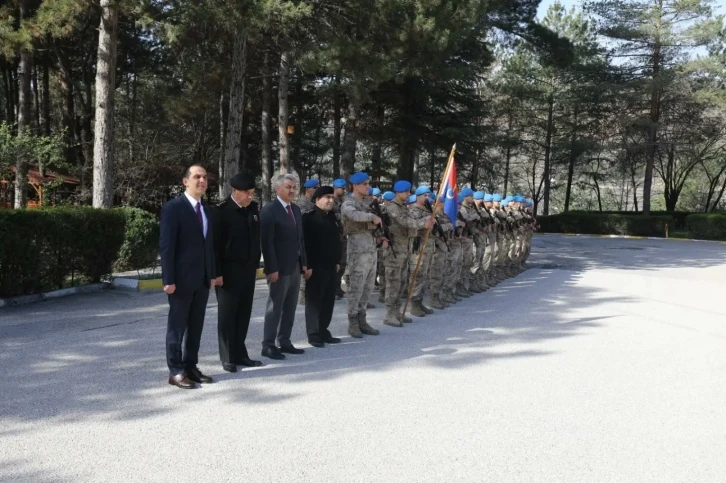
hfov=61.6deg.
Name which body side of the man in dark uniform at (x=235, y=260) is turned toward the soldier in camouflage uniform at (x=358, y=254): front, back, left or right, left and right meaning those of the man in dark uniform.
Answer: left

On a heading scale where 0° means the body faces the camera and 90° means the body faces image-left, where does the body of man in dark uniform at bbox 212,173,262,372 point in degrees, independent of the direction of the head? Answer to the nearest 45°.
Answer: approximately 315°

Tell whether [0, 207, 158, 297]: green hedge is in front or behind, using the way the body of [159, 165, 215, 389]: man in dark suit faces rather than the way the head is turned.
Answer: behind

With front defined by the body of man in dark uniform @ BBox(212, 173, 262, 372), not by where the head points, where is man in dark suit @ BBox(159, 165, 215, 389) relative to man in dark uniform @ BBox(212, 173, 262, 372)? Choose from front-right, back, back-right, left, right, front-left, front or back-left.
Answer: right

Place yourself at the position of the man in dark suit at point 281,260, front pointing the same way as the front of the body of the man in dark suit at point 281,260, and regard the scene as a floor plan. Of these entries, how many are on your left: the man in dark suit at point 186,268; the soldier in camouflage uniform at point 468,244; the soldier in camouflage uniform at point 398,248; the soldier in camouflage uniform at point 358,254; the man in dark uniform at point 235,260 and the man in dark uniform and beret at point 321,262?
4

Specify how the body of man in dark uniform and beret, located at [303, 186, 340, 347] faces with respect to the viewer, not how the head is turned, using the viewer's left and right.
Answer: facing the viewer and to the right of the viewer

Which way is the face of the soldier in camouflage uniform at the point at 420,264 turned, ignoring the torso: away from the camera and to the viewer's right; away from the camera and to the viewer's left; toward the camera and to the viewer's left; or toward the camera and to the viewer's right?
toward the camera and to the viewer's right

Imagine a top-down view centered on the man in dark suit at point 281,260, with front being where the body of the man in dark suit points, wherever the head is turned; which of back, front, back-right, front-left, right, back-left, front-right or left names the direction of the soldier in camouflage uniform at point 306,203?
back-left

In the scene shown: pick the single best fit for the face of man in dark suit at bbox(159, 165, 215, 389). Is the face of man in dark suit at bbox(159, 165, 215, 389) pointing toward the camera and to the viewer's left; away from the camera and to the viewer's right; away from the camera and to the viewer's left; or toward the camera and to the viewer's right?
toward the camera and to the viewer's right

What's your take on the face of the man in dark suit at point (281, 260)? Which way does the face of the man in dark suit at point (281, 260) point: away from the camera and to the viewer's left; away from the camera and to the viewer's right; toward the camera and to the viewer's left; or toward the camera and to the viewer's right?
toward the camera and to the viewer's right

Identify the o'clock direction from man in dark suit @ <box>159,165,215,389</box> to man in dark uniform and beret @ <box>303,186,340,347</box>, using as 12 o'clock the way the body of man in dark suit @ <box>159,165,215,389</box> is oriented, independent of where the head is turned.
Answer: man in dark uniform and beret @ <box>303,186,340,347</box> is roughly at 9 o'clock from man in dark suit @ <box>159,165,215,389</box>.

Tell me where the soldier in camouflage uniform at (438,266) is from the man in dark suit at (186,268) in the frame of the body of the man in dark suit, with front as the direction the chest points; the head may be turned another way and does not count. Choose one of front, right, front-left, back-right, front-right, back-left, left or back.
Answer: left

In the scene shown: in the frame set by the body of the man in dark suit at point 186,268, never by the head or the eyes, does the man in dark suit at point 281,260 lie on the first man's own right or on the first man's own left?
on the first man's own left

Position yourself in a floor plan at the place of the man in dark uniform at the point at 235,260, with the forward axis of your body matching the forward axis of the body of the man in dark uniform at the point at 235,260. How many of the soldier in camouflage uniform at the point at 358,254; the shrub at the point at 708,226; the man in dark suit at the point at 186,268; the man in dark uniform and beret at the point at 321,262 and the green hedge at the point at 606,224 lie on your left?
4

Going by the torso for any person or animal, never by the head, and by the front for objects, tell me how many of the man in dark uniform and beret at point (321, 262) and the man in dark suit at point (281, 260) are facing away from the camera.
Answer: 0
